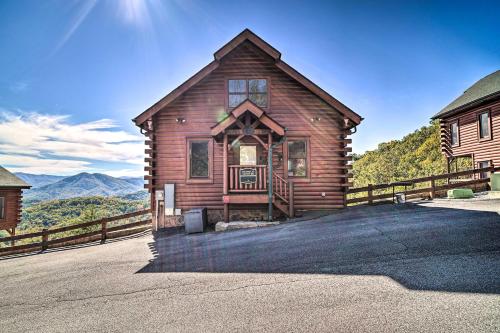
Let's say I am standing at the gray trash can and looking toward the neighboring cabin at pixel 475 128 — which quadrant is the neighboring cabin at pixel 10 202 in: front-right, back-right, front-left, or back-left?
back-left

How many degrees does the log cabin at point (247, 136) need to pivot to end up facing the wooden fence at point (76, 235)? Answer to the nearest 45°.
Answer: approximately 90° to its right

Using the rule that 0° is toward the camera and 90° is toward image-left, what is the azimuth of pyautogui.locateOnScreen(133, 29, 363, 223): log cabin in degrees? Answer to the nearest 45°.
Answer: approximately 0°

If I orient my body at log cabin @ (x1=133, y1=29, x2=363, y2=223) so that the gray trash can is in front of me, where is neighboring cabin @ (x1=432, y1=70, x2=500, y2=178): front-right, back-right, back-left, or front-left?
back-left

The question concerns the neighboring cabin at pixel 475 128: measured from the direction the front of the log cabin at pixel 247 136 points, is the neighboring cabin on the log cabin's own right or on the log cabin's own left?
on the log cabin's own left

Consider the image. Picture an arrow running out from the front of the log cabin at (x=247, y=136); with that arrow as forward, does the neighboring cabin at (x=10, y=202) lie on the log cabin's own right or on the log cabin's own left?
on the log cabin's own right
